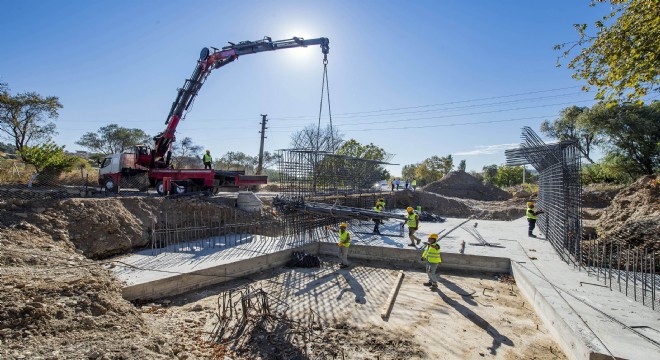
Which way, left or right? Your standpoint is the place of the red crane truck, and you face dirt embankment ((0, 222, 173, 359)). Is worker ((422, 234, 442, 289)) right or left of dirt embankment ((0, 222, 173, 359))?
left

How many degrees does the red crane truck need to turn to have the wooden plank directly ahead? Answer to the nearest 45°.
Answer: approximately 135° to its left

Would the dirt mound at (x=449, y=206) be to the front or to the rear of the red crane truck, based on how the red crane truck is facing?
to the rear

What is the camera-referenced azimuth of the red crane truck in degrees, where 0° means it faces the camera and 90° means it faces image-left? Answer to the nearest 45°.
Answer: approximately 90°

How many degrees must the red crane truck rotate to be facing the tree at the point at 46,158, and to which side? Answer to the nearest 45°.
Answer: approximately 45° to its right

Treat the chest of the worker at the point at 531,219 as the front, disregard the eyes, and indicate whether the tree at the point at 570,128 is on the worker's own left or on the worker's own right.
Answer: on the worker's own left

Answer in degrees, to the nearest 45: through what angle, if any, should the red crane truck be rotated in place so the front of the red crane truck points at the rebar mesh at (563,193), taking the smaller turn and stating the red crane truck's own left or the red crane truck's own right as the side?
approximately 135° to the red crane truck's own left
